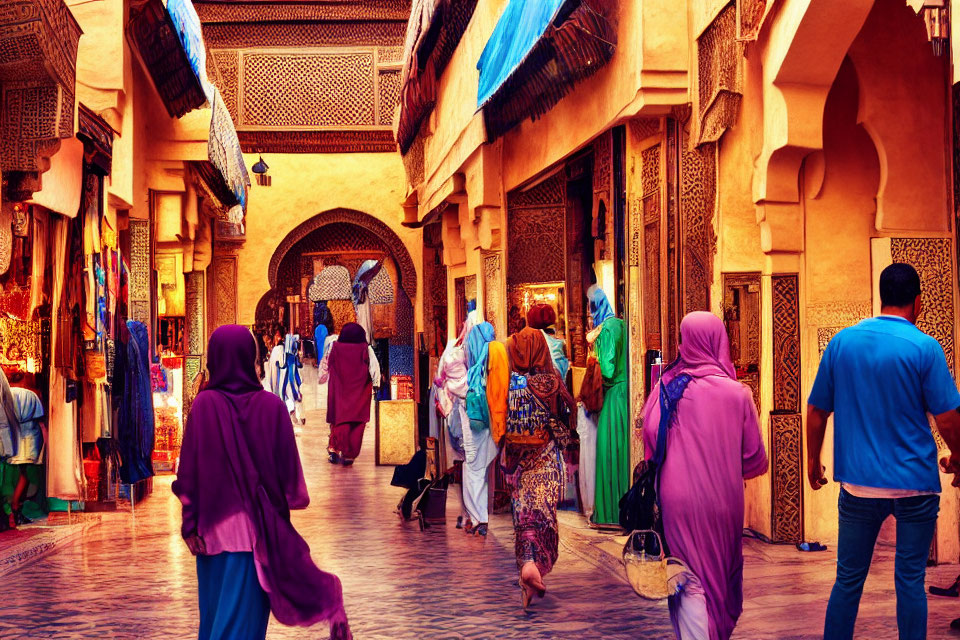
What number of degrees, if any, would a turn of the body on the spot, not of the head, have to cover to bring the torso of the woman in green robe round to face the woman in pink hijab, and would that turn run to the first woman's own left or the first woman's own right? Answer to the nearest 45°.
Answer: approximately 90° to the first woman's own left

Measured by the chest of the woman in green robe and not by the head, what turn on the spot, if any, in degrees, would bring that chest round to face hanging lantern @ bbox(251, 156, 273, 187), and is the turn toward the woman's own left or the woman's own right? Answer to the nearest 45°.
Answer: approximately 45° to the woman's own right

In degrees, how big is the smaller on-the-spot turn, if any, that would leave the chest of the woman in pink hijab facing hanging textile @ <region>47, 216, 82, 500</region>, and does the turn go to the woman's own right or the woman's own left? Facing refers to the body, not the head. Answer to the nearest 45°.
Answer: approximately 45° to the woman's own left

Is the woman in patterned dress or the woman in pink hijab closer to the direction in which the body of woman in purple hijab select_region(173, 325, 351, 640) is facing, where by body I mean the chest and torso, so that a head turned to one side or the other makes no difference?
the woman in patterned dress

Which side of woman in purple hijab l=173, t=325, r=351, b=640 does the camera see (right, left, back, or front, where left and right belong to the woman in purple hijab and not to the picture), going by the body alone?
back

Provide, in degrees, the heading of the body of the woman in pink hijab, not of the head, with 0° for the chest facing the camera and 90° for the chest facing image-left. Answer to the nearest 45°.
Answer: approximately 180°

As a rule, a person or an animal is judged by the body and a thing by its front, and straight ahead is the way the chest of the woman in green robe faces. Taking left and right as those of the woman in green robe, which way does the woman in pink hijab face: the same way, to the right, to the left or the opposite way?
to the right

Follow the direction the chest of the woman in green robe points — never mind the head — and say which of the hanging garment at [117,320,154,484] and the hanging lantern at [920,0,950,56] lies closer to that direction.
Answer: the hanging garment

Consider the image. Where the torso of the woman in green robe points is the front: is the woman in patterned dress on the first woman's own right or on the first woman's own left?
on the first woman's own left

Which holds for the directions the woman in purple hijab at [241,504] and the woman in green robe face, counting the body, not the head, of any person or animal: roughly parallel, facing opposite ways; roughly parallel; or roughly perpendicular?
roughly perpendicular

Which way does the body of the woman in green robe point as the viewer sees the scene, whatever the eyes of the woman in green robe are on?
to the viewer's left

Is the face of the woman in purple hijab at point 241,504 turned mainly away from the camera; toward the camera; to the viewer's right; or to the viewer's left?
away from the camera

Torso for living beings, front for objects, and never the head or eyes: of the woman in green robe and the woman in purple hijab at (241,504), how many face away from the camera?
1
